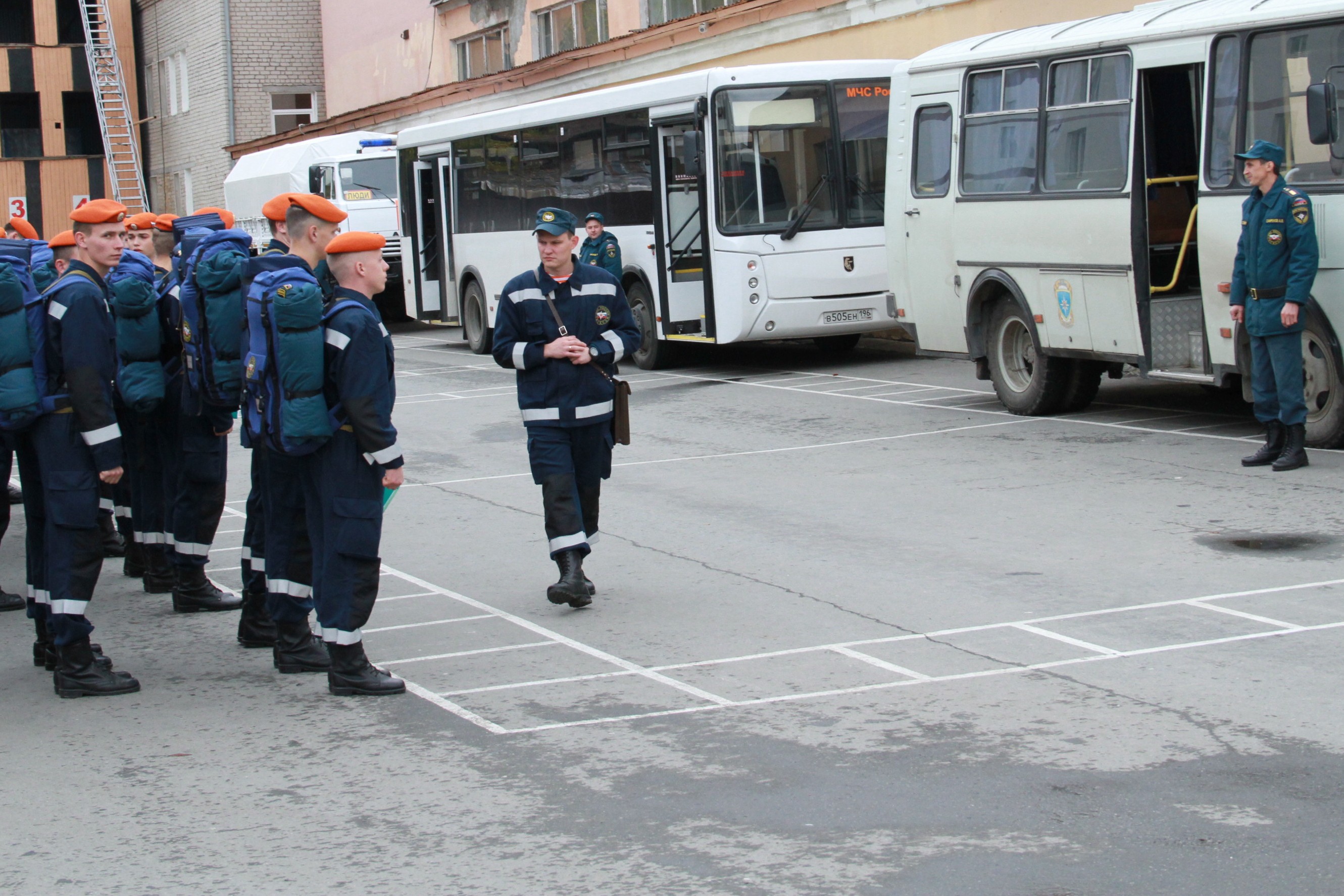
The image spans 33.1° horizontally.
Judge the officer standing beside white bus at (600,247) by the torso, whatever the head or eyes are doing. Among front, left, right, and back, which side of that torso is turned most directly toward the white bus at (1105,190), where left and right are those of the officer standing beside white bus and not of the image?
left

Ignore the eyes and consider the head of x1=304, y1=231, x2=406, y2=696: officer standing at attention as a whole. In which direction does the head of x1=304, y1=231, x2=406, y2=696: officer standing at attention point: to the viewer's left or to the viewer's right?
to the viewer's right

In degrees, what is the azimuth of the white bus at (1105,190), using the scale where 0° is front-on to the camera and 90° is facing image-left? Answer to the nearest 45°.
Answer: approximately 315°

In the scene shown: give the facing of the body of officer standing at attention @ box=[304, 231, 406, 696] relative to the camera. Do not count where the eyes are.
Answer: to the viewer's right

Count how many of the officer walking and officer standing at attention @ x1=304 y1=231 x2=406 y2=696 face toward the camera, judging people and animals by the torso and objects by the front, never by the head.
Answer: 1

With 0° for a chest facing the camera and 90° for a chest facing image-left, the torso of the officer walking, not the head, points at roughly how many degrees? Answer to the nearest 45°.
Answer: approximately 0°

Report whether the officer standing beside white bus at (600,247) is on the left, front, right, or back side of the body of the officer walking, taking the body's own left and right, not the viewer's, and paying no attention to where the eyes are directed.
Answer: back
